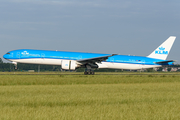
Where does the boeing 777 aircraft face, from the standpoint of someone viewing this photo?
facing to the left of the viewer
